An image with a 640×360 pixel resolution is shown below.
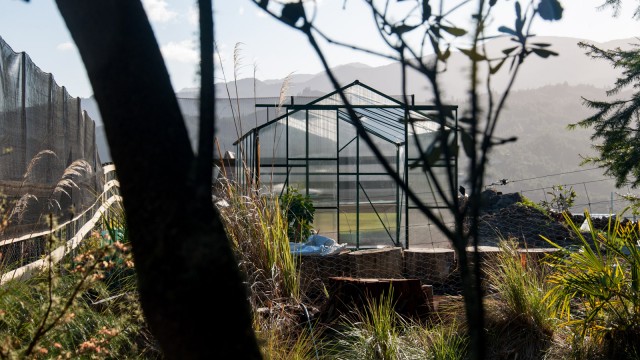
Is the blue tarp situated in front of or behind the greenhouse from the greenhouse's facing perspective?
in front

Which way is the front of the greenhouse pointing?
toward the camera

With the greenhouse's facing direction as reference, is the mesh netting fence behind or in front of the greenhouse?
in front

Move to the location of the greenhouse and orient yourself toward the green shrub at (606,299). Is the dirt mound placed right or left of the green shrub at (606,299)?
left

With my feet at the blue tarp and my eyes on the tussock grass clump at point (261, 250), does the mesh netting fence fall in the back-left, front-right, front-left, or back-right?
front-right

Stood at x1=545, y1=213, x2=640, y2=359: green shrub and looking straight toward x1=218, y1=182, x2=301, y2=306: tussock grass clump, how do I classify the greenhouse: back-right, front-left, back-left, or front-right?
front-right

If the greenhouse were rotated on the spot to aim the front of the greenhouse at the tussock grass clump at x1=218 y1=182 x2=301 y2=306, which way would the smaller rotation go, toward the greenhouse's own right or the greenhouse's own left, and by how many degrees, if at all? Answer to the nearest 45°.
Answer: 0° — it already faces it
